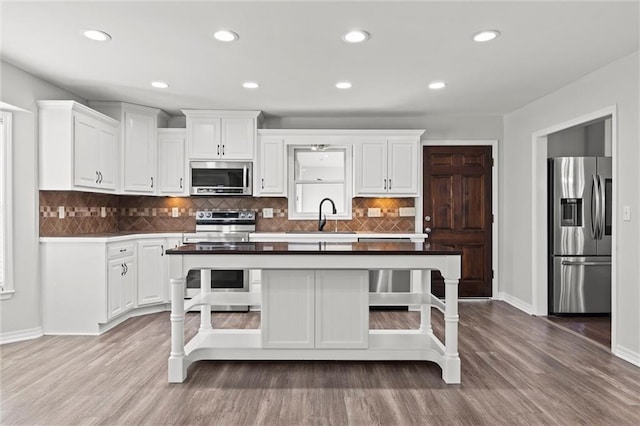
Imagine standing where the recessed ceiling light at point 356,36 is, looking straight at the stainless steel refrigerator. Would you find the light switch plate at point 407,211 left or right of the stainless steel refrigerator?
left

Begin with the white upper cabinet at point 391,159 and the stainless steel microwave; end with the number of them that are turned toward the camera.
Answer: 2

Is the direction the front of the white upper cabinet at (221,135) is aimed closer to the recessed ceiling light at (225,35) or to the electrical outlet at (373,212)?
the recessed ceiling light

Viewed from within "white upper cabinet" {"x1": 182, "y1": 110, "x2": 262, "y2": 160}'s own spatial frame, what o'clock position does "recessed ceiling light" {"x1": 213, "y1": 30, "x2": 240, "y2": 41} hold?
The recessed ceiling light is roughly at 12 o'clock from the white upper cabinet.

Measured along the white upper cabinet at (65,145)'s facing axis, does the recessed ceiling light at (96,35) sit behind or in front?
in front

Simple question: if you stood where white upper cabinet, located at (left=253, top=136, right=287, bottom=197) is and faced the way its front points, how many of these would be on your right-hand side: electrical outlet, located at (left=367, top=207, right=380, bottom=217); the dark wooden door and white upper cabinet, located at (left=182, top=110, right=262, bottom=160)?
1

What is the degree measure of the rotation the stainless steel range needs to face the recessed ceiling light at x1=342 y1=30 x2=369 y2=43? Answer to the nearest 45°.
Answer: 0° — it already faces it

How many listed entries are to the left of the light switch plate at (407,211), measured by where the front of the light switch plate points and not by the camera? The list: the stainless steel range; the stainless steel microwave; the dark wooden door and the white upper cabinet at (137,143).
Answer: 1

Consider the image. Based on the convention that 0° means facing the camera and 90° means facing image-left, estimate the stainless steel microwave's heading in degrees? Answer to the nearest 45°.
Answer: approximately 0°

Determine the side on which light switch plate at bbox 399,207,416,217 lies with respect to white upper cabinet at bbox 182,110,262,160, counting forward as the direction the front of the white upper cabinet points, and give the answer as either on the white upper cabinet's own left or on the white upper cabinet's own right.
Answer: on the white upper cabinet's own left

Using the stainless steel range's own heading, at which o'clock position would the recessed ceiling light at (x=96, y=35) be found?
The recessed ceiling light is roughly at 1 o'clock from the stainless steel range.

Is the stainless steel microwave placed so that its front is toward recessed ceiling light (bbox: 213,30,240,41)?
yes
